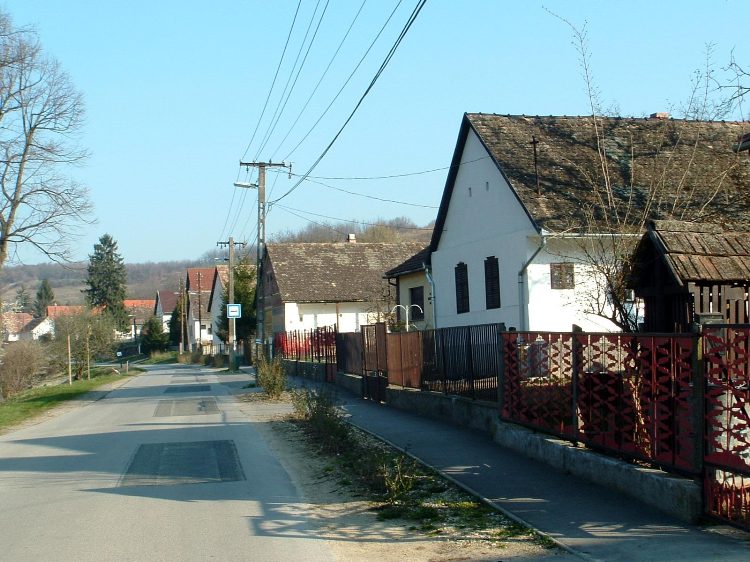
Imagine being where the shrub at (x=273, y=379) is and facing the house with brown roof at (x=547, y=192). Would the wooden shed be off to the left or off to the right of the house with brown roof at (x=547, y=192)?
right

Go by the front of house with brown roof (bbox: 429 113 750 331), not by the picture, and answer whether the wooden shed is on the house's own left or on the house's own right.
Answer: on the house's own left

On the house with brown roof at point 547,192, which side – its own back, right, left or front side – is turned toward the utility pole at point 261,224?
right

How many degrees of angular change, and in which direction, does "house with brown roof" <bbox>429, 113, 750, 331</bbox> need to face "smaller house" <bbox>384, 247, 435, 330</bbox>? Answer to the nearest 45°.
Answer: approximately 90° to its right

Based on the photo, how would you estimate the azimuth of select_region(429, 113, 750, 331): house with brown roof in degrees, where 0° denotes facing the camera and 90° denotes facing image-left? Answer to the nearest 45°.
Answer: approximately 45°
